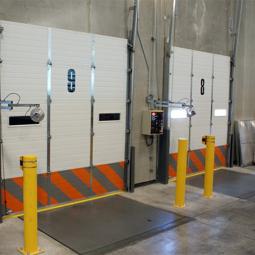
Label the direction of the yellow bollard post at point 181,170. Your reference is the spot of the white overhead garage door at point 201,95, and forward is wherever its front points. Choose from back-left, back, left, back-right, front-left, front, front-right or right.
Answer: front-right

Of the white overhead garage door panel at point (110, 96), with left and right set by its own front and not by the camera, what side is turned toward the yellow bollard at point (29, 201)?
right

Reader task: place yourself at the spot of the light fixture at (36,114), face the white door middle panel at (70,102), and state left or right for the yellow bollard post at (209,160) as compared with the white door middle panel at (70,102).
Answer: right

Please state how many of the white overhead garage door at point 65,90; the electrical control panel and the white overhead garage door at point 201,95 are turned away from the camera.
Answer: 0

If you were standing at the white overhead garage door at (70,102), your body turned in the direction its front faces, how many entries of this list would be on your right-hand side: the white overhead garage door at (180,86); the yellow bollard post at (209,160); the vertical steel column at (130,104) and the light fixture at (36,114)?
1

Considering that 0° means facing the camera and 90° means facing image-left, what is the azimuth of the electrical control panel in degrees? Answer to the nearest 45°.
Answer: approximately 315°

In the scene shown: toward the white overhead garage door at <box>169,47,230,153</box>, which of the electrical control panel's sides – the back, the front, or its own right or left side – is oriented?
left

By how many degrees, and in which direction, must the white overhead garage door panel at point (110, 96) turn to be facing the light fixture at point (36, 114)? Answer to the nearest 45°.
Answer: approximately 90° to its right

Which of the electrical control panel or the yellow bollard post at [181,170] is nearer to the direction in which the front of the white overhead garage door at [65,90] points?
the yellow bollard post

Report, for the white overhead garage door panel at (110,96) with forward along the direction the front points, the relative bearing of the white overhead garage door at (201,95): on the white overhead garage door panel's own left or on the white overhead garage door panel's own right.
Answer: on the white overhead garage door panel's own left

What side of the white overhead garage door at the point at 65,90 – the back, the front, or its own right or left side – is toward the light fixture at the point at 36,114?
right

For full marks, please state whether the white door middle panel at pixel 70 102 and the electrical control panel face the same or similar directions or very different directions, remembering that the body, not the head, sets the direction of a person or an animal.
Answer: same or similar directions

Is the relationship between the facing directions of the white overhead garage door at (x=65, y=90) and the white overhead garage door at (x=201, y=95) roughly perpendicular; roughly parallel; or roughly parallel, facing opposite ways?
roughly parallel

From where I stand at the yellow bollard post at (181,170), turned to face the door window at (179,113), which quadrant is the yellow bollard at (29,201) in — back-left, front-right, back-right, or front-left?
back-left
